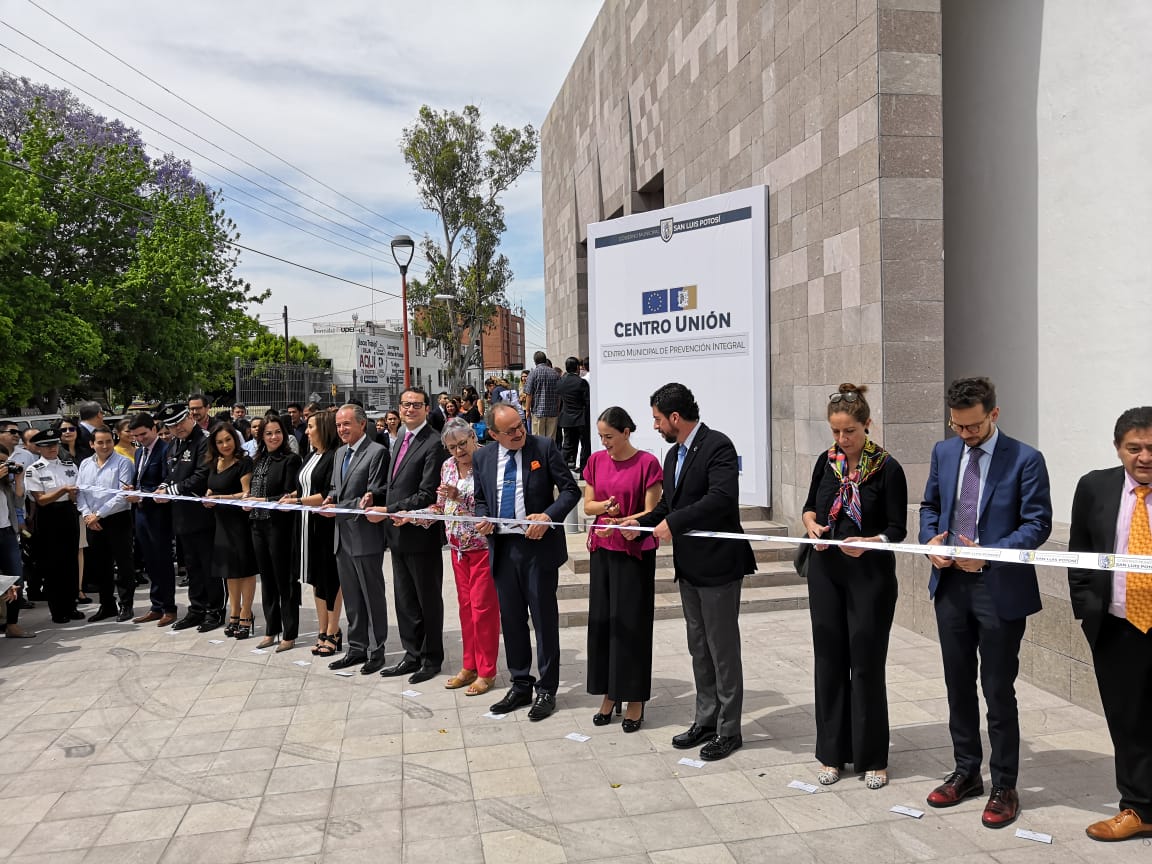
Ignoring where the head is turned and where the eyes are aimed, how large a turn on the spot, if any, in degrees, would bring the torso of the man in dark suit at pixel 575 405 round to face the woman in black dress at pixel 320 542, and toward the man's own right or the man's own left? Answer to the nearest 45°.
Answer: approximately 180°

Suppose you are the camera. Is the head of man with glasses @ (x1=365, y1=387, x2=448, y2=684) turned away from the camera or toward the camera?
toward the camera

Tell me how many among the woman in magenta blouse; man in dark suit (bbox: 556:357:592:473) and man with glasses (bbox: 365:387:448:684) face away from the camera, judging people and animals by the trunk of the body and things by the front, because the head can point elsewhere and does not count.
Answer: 1

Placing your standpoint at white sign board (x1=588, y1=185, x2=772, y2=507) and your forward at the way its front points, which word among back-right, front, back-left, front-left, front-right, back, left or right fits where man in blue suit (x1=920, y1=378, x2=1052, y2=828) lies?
front-left

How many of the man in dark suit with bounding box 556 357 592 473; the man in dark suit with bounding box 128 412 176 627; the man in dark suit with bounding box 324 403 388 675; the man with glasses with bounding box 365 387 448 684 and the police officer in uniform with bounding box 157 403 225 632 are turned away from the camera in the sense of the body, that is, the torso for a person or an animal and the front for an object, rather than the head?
1

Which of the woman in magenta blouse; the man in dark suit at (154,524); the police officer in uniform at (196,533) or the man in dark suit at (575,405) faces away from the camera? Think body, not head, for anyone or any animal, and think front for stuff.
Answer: the man in dark suit at (575,405)

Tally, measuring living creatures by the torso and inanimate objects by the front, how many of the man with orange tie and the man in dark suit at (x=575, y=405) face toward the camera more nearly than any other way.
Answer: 1

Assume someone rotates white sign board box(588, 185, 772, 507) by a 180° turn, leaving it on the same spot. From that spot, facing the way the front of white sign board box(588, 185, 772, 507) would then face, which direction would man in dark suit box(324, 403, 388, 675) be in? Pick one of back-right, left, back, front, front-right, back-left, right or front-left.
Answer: back

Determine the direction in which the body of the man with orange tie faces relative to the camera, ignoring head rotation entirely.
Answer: toward the camera

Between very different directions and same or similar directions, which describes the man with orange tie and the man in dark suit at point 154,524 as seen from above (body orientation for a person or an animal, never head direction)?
same or similar directions

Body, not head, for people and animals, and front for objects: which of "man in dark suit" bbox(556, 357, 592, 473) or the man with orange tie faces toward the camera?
the man with orange tie

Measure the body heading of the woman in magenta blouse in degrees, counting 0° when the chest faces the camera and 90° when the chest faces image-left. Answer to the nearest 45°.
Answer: approximately 45°

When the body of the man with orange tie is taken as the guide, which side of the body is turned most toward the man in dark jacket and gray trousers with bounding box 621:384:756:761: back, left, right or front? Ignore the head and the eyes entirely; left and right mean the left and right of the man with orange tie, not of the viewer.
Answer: right

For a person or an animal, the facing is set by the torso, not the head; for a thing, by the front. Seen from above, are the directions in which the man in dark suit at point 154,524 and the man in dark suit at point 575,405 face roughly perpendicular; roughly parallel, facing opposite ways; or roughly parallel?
roughly parallel, facing opposite ways

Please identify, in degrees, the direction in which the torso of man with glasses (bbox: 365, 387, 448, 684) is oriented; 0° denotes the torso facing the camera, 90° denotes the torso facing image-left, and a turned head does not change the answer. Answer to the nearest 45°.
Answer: approximately 45°
